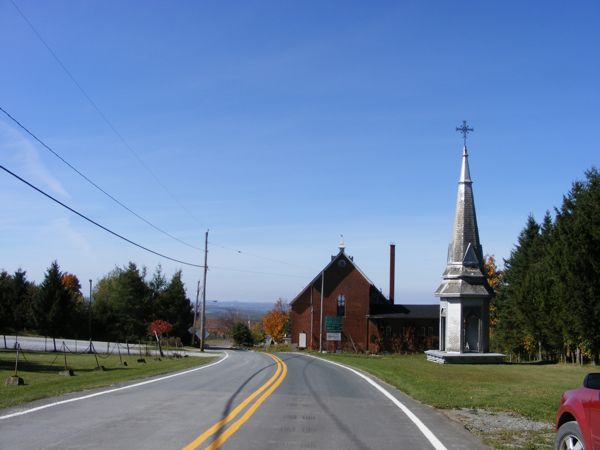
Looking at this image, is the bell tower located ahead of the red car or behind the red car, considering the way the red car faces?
ahead

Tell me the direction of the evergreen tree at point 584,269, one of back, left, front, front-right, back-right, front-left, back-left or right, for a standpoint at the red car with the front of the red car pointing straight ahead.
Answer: front-right

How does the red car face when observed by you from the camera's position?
facing away from the viewer and to the left of the viewer
